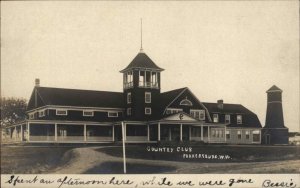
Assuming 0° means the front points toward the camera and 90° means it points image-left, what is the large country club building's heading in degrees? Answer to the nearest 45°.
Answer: approximately 0°
